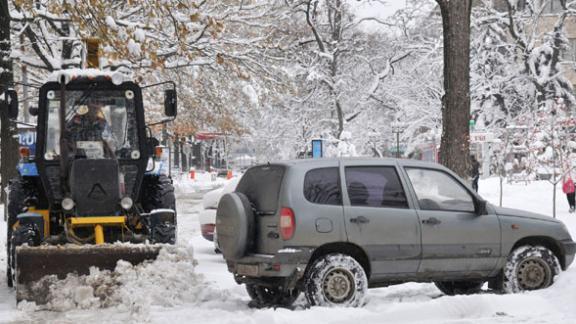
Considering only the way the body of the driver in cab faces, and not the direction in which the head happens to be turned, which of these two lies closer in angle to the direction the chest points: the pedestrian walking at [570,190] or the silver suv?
the silver suv

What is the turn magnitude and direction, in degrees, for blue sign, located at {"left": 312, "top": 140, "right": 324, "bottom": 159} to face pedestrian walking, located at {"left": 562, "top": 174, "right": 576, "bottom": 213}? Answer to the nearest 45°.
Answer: approximately 90° to its left

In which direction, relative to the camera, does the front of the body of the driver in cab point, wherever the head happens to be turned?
toward the camera

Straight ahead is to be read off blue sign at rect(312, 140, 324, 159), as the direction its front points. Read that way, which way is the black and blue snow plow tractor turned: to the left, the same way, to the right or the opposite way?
the same way

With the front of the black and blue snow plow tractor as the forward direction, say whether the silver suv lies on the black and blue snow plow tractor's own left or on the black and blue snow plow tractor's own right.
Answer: on the black and blue snow plow tractor's own left

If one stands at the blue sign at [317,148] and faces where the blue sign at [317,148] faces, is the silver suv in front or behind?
in front

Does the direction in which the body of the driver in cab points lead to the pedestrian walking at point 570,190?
no

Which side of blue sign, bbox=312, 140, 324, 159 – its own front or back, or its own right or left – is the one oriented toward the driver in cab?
front

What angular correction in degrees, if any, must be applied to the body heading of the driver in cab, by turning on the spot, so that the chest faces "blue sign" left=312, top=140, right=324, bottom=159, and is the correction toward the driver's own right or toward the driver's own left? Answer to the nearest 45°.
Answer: approximately 135° to the driver's own left

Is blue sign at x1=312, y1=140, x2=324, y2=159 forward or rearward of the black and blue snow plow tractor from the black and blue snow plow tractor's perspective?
rearward

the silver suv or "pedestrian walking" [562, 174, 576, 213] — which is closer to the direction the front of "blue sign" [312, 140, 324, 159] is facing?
the silver suv

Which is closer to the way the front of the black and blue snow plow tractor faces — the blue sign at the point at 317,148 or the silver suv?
the silver suv

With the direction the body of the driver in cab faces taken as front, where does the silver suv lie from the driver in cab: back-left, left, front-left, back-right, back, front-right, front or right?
front-left

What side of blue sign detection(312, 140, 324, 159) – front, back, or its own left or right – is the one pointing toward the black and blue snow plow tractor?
front

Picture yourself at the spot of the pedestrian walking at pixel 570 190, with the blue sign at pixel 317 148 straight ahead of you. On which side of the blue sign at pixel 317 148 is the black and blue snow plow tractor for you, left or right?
left

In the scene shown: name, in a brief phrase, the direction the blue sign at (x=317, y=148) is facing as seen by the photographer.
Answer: facing the viewer

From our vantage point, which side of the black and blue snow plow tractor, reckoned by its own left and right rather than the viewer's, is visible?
front
